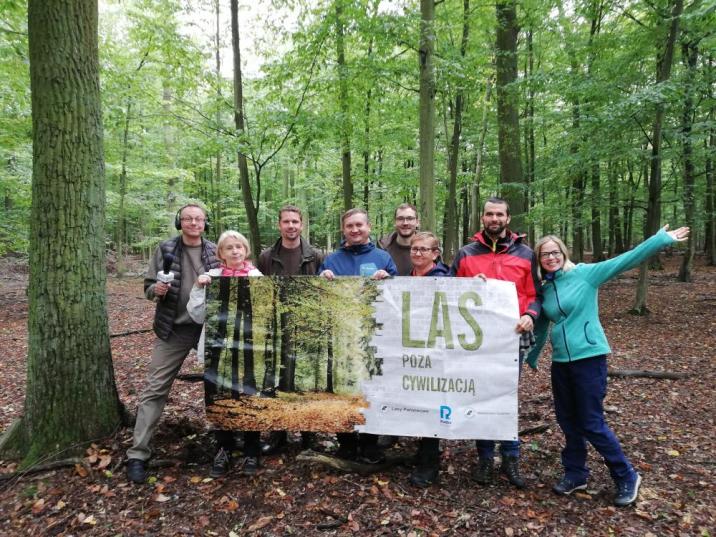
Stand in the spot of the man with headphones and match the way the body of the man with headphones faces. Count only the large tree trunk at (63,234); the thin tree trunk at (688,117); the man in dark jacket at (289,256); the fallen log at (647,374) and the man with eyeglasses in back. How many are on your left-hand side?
4

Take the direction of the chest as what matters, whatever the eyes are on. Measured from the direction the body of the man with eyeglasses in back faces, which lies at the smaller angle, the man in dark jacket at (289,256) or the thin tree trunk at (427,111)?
the man in dark jacket

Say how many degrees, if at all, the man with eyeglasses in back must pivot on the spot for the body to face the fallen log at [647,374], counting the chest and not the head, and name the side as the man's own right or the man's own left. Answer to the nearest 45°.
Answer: approximately 135° to the man's own left

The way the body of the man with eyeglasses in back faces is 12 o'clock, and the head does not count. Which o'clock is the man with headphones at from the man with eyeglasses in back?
The man with headphones is roughly at 2 o'clock from the man with eyeglasses in back.

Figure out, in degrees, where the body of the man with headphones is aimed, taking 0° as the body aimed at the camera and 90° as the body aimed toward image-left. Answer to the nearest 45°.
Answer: approximately 0°

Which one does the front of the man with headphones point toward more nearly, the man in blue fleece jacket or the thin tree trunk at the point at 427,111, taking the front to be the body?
the man in blue fleece jacket

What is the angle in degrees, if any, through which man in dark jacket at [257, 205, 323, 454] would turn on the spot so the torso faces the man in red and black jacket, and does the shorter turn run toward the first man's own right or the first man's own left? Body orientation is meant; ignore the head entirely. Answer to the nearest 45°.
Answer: approximately 45° to the first man's own left

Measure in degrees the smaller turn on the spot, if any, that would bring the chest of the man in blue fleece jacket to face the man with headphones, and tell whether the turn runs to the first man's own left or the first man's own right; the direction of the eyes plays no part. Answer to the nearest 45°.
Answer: approximately 90° to the first man's own right
